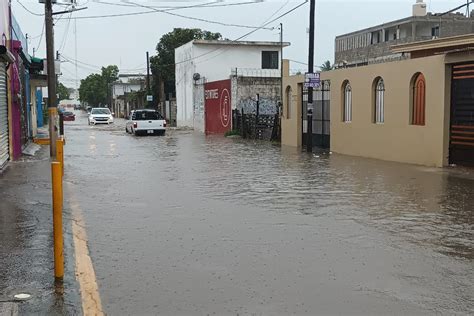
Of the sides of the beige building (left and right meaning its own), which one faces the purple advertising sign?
right

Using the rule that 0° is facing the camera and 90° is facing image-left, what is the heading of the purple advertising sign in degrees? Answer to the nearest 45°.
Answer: approximately 0°

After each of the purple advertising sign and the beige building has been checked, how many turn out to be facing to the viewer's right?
0

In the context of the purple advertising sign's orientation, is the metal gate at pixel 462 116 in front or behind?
in front

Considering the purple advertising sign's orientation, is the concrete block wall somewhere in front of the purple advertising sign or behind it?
behind

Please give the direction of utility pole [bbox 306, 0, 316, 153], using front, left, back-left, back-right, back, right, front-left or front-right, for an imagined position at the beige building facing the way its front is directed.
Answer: right

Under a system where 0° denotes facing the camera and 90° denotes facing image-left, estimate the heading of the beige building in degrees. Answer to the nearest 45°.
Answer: approximately 45°
